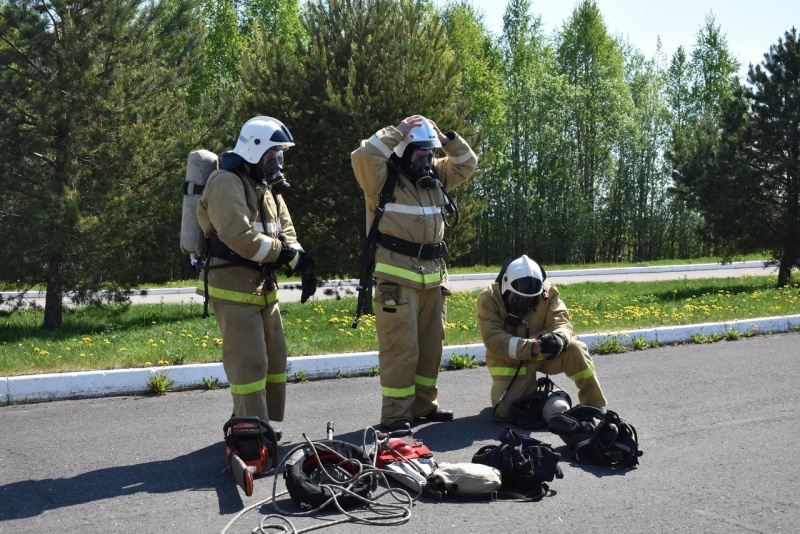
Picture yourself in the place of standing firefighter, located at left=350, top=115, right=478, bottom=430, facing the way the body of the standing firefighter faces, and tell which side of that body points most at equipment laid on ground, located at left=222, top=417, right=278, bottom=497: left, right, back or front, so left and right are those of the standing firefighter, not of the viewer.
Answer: right

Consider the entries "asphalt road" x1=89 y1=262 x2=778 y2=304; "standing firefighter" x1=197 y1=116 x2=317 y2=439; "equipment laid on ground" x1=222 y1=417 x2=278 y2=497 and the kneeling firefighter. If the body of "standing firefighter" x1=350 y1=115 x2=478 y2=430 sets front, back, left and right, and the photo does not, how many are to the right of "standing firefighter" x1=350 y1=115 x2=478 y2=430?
2

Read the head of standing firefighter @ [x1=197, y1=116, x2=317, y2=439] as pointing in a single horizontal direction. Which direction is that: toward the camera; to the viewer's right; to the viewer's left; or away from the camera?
to the viewer's right

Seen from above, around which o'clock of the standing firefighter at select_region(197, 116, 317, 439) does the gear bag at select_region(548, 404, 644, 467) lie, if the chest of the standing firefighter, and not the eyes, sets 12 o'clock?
The gear bag is roughly at 11 o'clock from the standing firefighter.

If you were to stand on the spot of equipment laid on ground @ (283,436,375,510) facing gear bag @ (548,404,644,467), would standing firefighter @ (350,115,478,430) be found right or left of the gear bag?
left

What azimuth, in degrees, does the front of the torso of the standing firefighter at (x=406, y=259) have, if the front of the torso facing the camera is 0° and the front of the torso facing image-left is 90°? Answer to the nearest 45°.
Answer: approximately 315°

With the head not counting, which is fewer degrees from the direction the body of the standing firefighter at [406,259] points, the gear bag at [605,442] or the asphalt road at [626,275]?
the gear bag

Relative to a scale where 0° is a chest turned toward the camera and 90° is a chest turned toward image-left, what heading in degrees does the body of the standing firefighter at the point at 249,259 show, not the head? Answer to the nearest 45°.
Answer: approximately 315°
